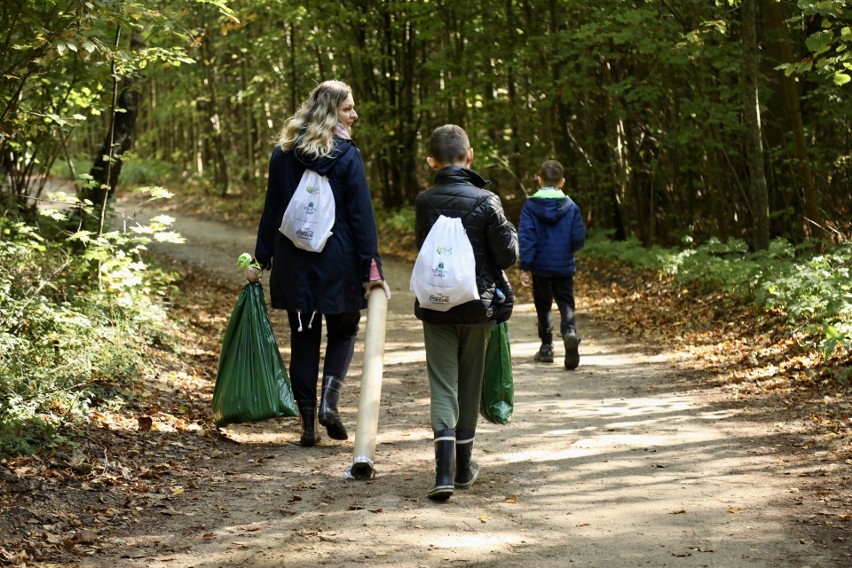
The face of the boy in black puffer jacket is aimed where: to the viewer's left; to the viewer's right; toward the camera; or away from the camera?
away from the camera

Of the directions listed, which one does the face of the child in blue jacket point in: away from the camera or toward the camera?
away from the camera

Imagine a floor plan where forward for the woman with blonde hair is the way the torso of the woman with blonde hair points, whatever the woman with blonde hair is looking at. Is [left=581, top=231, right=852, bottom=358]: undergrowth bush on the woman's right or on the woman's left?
on the woman's right

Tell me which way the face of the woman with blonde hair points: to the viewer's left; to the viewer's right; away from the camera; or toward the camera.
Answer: to the viewer's right

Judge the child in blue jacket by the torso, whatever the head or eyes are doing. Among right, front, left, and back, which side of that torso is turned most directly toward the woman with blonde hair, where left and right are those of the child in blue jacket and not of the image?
back

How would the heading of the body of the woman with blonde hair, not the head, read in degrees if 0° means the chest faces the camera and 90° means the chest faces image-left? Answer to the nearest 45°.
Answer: approximately 180°

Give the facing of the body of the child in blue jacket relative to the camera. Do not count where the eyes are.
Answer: away from the camera

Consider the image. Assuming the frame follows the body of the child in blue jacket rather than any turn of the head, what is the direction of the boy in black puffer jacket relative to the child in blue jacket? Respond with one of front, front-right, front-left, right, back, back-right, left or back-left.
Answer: back

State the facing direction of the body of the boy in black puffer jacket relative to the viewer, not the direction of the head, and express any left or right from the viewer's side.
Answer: facing away from the viewer

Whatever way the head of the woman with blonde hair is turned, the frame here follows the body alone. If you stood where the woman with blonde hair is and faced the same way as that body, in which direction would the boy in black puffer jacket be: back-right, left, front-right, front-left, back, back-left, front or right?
back-right

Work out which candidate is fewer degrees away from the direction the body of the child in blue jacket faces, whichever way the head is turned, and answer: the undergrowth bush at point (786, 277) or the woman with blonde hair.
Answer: the undergrowth bush
